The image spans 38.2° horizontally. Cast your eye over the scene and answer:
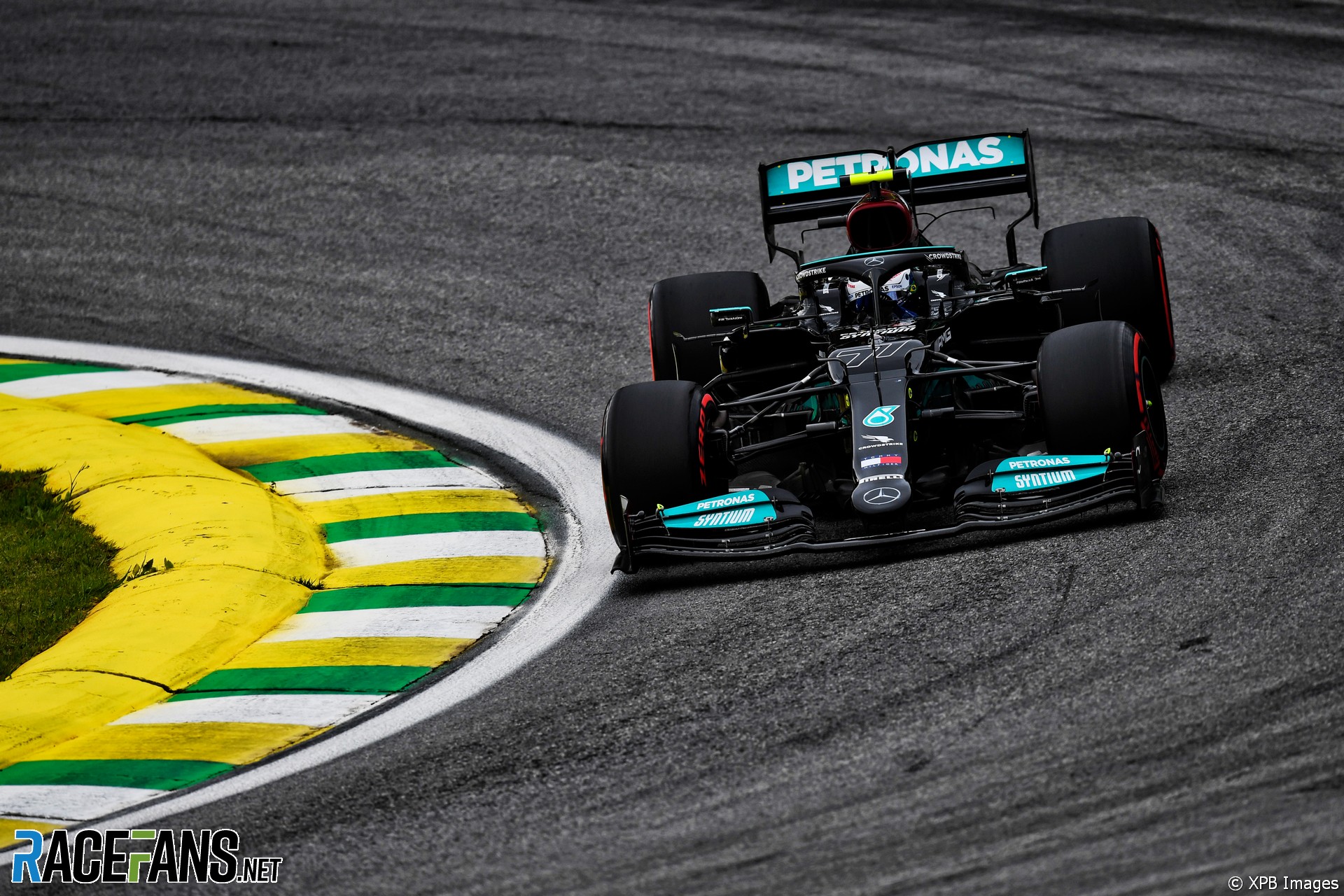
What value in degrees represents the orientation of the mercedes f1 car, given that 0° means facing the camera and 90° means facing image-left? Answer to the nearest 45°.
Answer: approximately 0°
